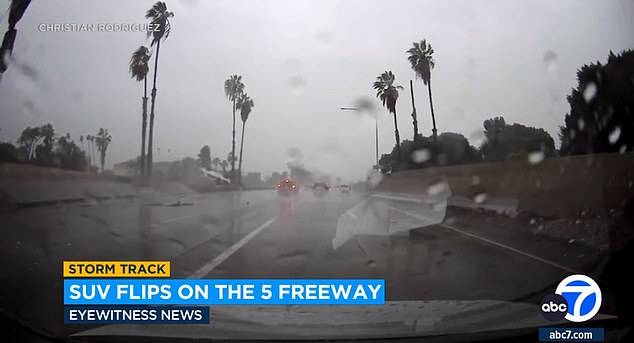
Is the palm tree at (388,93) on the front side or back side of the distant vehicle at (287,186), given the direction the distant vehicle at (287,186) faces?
on the front side

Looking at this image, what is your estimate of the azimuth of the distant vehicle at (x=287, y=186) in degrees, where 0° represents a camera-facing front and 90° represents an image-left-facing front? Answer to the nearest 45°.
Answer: approximately 180°
